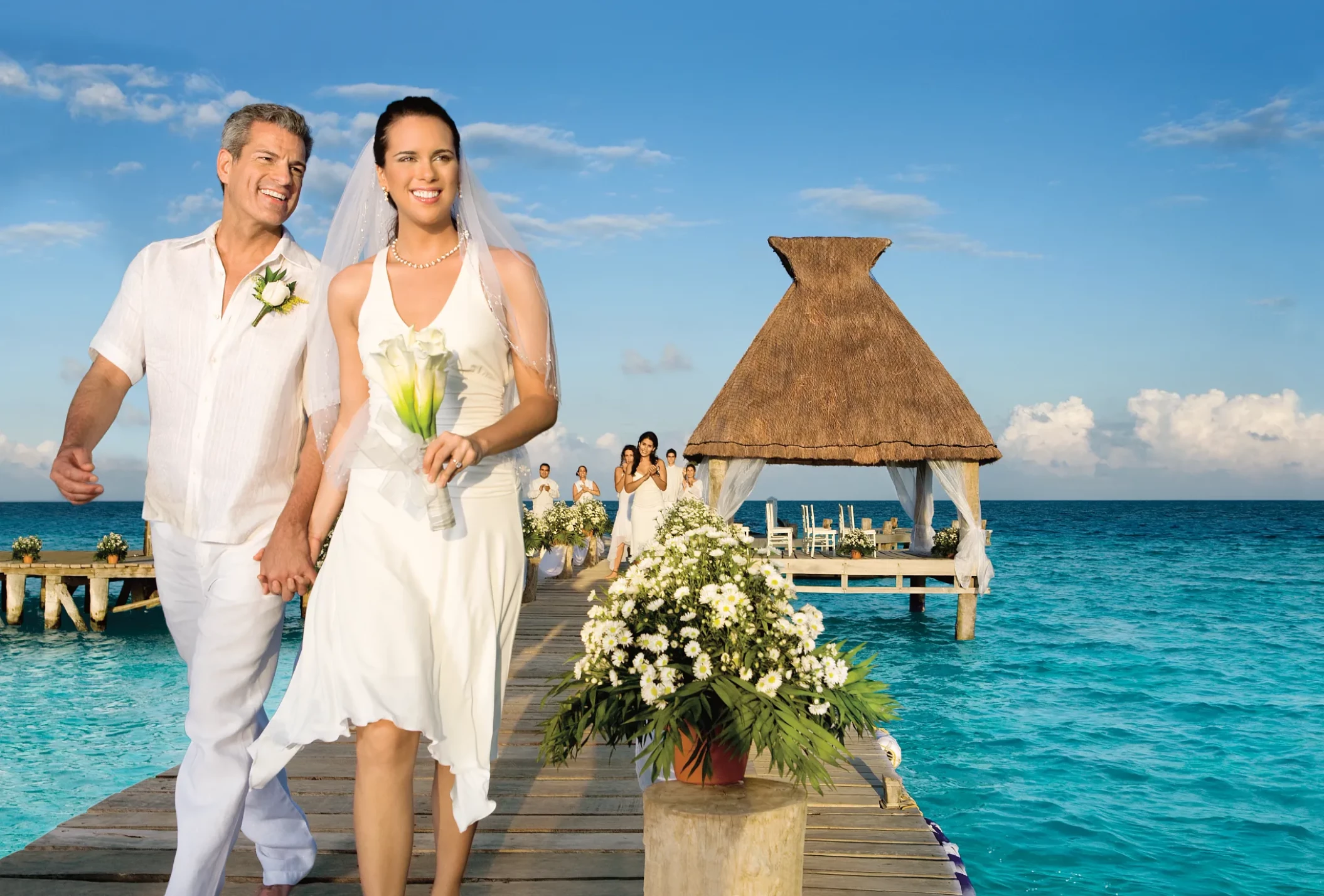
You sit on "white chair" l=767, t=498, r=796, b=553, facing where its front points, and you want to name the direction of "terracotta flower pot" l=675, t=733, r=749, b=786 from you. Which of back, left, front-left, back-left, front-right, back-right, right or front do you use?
right

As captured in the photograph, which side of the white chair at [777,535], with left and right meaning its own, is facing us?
right

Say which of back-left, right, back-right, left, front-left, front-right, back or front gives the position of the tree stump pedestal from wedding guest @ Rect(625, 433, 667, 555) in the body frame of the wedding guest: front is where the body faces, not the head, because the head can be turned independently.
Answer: front-left

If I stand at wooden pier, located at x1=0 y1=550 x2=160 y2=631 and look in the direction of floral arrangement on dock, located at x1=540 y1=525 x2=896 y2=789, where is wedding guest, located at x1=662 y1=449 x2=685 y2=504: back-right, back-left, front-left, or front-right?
front-left

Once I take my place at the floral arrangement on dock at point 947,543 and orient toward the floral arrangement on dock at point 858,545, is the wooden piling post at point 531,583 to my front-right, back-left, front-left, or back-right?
front-left

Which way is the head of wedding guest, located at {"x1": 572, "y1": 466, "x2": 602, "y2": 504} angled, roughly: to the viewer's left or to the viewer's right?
to the viewer's right

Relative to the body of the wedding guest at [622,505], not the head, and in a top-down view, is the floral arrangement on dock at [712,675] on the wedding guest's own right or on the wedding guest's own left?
on the wedding guest's own left

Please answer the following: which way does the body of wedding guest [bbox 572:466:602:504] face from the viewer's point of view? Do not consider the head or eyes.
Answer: toward the camera

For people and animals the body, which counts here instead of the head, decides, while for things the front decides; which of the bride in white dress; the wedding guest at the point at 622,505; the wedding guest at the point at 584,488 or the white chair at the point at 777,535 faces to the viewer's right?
the white chair

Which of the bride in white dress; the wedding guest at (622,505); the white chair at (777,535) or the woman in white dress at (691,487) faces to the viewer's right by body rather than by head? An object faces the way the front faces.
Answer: the white chair

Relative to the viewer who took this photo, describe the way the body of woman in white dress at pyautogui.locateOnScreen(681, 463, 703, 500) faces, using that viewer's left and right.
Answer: facing the viewer and to the left of the viewer

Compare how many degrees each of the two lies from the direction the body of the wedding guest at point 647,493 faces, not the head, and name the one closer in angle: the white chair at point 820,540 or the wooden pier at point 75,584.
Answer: the wooden pier

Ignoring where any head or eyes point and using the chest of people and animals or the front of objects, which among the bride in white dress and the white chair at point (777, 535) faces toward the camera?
the bride in white dress

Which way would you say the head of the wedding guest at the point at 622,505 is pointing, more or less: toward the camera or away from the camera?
toward the camera
